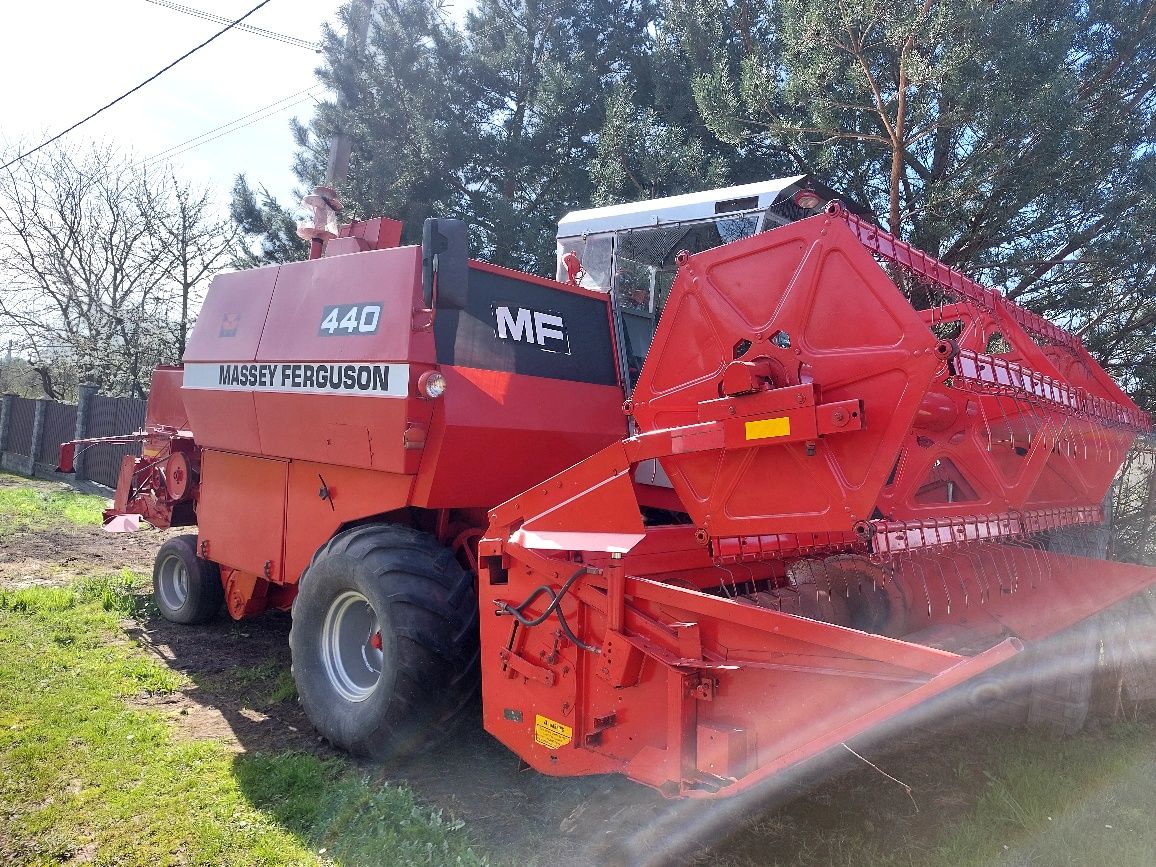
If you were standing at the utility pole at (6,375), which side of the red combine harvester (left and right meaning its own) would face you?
back

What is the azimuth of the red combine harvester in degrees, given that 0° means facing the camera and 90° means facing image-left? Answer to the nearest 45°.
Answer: approximately 315°
